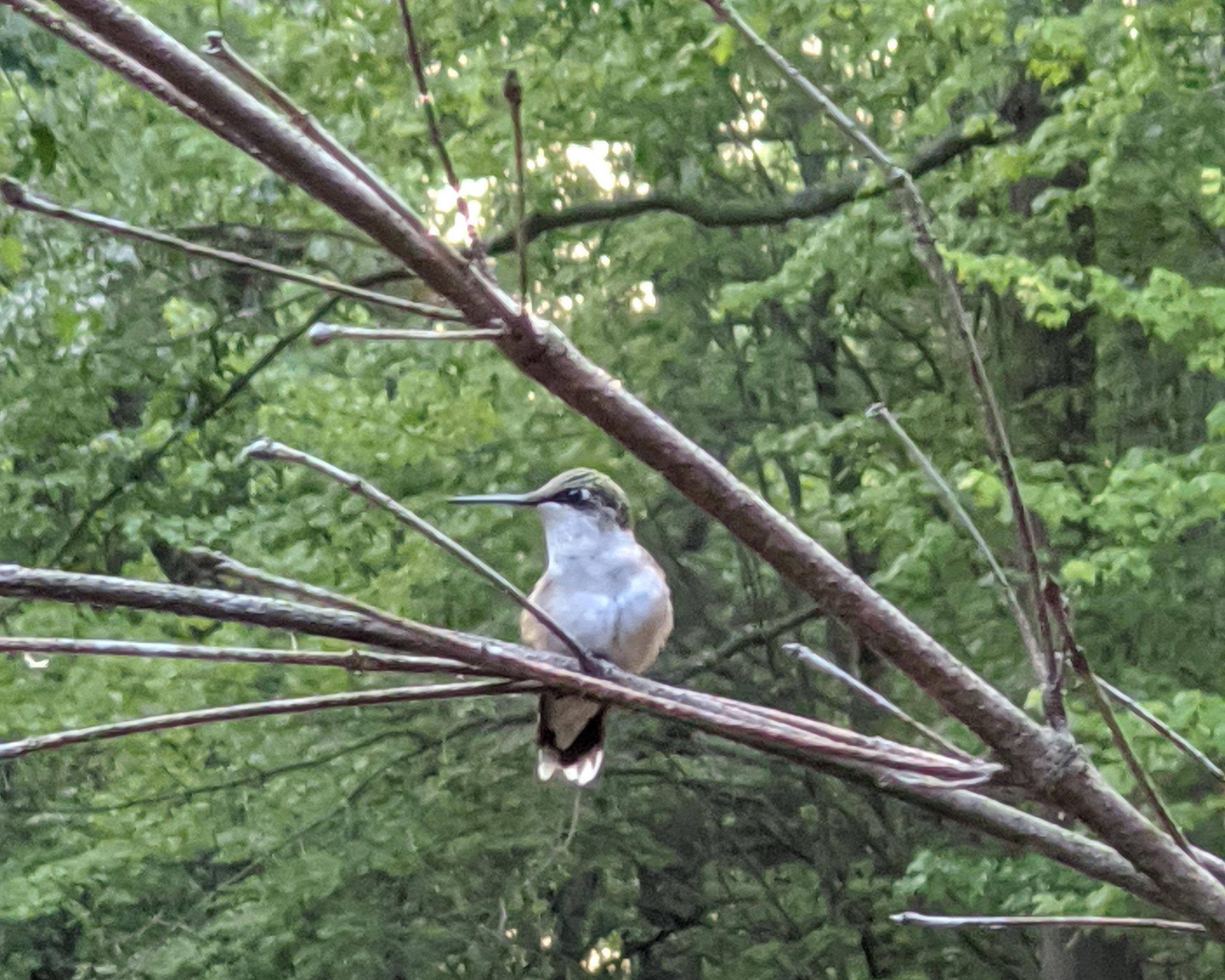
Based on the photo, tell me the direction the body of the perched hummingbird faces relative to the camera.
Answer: toward the camera

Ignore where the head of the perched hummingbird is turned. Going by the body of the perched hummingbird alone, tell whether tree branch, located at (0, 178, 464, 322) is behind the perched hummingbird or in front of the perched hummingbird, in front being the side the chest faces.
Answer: in front
